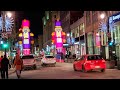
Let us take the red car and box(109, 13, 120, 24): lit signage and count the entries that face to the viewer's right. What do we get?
0

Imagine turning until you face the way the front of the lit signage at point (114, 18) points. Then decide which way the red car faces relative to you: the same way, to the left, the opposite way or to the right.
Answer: to the right

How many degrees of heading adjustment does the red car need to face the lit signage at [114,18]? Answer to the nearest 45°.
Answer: approximately 45° to its right

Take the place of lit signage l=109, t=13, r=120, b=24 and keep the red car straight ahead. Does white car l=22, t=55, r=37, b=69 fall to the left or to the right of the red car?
right

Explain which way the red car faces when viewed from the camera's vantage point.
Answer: facing away from the viewer and to the left of the viewer

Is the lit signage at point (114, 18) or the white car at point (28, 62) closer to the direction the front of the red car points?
the white car

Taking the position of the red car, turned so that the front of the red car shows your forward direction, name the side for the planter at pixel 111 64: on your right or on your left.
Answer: on your right

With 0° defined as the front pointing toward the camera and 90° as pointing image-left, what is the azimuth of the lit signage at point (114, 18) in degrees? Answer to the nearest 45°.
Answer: approximately 45°

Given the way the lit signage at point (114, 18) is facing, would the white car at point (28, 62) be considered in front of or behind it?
in front
